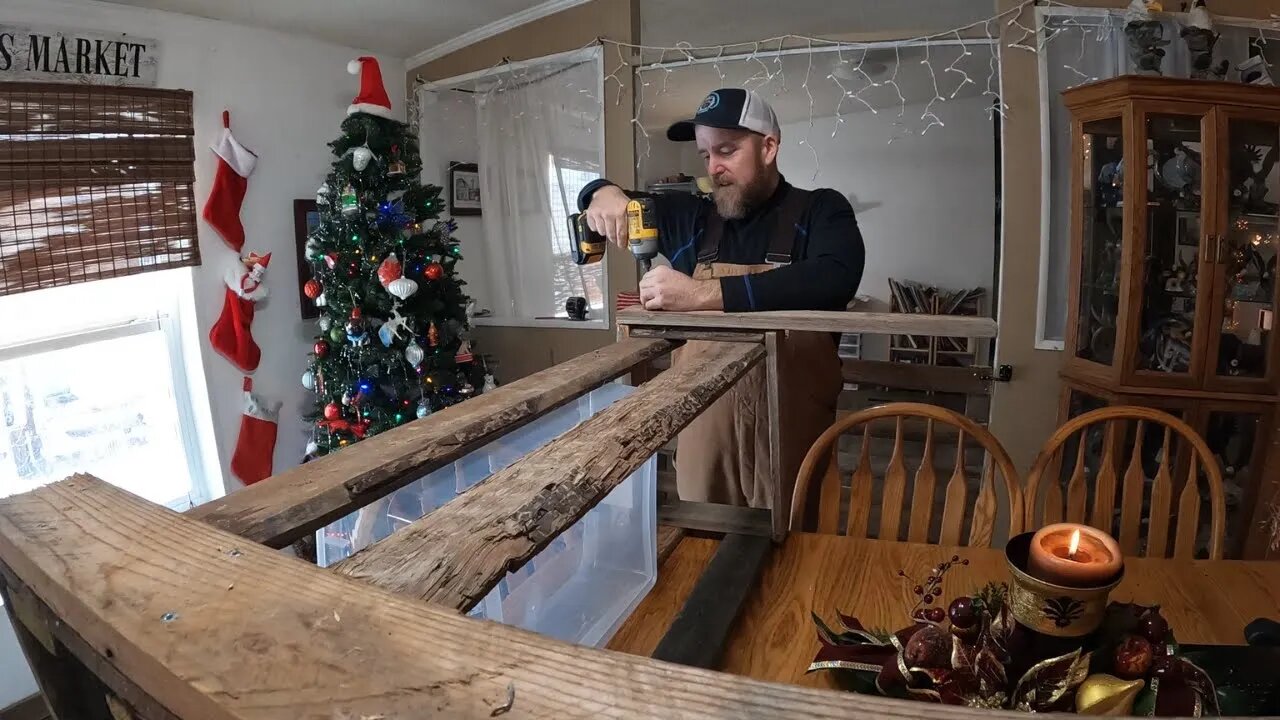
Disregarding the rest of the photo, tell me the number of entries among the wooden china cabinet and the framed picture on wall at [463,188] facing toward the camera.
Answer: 2

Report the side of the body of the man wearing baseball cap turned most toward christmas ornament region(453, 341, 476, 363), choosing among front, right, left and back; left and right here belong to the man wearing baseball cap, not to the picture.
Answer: right

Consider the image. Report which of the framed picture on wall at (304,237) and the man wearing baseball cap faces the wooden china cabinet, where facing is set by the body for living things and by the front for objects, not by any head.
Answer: the framed picture on wall

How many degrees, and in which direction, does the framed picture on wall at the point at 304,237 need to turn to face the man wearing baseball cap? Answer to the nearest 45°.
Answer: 0° — it already faces them

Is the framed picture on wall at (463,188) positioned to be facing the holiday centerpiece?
yes

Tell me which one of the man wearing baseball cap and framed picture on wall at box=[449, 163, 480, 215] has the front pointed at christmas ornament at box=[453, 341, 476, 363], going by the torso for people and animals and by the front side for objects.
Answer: the framed picture on wall

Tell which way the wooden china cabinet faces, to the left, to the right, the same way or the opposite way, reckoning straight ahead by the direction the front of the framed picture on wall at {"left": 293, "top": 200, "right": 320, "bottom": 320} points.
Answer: to the right

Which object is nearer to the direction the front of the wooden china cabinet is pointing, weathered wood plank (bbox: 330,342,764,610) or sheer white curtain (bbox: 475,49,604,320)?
the weathered wood plank

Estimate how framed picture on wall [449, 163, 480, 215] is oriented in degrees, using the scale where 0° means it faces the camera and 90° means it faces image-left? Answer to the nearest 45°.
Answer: approximately 0°

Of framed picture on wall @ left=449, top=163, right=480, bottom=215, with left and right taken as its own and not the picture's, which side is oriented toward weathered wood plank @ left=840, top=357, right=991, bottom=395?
left
